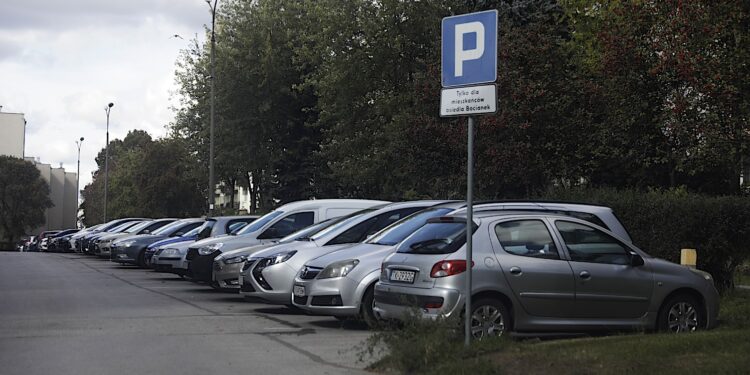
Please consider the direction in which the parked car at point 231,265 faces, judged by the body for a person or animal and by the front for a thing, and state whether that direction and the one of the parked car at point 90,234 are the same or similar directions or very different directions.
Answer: same or similar directions

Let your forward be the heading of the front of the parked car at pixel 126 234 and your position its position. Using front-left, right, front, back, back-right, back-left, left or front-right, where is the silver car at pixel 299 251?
front-left

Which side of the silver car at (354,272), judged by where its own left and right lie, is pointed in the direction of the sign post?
left

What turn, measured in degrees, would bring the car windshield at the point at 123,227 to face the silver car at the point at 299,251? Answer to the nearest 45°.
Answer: approximately 45° to its left

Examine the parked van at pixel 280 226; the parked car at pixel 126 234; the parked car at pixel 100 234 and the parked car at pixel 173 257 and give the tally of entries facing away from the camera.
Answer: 0

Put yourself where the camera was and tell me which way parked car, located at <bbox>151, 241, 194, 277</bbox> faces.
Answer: facing the viewer and to the left of the viewer

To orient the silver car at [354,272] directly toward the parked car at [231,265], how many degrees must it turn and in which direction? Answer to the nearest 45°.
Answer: approximately 90° to its right

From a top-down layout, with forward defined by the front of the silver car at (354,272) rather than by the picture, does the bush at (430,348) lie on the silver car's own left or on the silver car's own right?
on the silver car's own left

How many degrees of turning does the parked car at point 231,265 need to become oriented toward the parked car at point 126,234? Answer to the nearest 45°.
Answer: approximately 135° to its right

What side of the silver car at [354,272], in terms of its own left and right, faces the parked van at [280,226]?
right

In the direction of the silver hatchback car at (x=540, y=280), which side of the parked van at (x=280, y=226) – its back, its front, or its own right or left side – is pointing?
left

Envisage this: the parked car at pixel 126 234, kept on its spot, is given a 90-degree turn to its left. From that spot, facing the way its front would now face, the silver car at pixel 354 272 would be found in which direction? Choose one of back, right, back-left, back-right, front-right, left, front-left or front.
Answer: front-right

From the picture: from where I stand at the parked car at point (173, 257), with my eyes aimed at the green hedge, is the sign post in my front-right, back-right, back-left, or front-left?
front-right

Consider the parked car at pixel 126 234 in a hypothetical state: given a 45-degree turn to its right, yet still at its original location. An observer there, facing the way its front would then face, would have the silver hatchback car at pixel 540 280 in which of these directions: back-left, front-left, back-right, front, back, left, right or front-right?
left

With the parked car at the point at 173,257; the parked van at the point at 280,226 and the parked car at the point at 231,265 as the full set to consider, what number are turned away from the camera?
0
